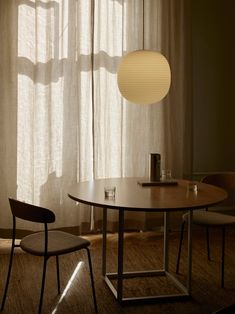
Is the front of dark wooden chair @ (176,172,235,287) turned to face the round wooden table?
yes

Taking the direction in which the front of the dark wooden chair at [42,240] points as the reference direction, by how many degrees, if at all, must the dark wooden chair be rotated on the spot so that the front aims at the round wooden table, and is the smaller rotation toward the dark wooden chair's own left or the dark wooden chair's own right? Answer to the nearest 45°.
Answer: approximately 45° to the dark wooden chair's own right

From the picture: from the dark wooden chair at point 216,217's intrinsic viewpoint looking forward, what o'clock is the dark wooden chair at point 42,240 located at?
the dark wooden chair at point 42,240 is roughly at 12 o'clock from the dark wooden chair at point 216,217.

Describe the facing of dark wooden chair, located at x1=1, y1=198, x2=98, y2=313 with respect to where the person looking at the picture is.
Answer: facing away from the viewer and to the right of the viewer

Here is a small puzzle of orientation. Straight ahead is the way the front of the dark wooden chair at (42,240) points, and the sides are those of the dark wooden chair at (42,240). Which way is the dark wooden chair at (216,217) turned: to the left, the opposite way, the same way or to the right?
the opposite way

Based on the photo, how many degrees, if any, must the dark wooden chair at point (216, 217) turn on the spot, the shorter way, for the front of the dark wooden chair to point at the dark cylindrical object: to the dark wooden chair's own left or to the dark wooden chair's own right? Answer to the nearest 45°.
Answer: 0° — it already faces it

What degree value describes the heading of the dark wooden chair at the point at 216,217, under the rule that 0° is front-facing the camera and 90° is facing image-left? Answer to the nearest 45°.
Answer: approximately 45°
